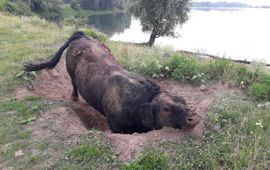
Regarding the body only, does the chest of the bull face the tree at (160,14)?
no

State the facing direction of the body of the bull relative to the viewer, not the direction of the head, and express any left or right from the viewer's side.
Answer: facing the viewer and to the right of the viewer
